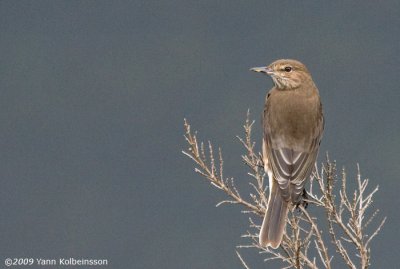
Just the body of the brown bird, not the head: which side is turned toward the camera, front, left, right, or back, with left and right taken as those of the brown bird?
back
